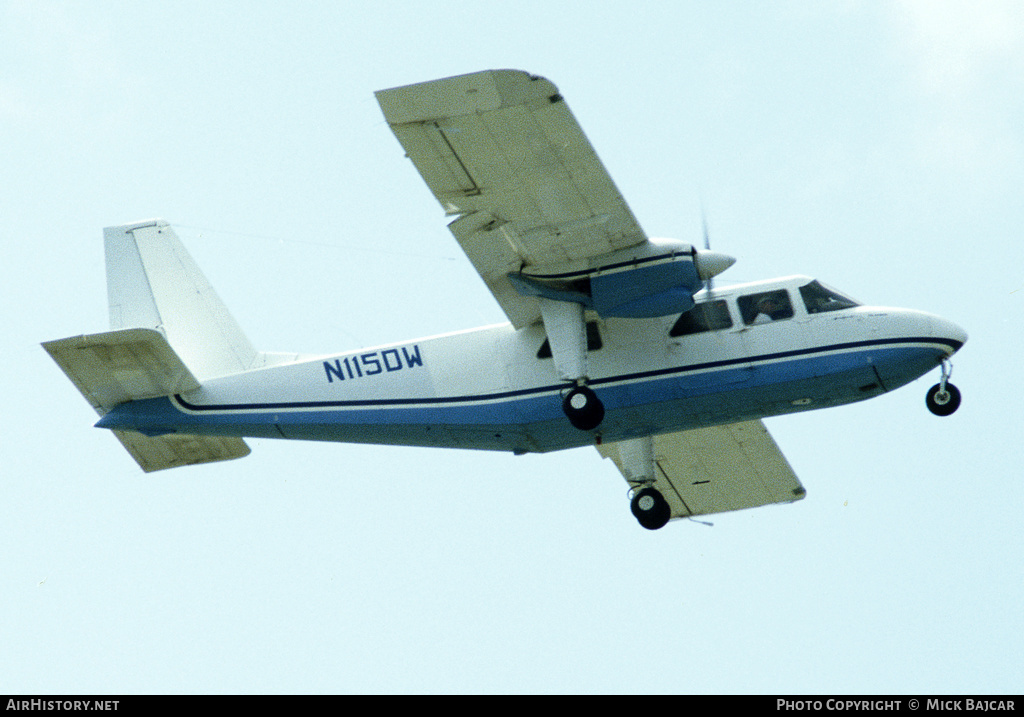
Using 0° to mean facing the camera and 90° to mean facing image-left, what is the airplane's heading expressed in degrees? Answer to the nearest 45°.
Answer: approximately 270°
